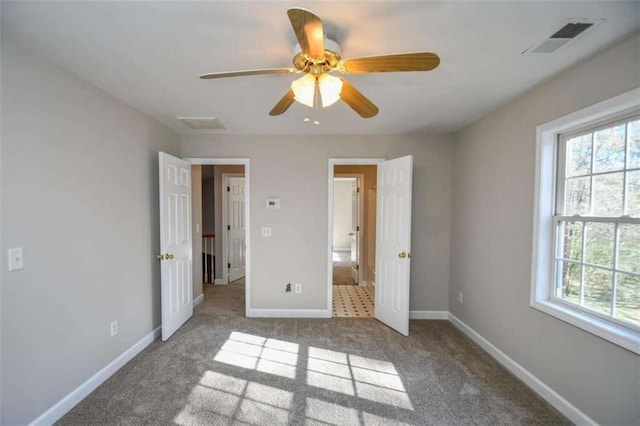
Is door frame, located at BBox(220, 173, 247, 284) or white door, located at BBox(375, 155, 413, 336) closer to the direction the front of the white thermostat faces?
the white door

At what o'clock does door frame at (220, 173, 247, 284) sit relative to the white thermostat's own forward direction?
The door frame is roughly at 5 o'clock from the white thermostat.

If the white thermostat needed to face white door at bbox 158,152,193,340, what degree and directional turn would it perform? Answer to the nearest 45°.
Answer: approximately 90° to its right

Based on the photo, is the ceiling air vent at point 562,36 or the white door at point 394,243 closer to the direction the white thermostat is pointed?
the ceiling air vent

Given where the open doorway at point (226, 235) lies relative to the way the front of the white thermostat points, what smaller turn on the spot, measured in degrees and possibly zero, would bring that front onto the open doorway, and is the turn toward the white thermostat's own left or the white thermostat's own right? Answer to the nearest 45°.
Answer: approximately 135° to the white thermostat's own right

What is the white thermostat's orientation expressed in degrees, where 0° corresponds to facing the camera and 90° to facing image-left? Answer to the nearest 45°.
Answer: approximately 0°

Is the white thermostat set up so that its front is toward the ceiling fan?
yes

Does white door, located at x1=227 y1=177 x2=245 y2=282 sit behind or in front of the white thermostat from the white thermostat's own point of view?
behind

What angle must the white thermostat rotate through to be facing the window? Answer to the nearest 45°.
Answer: approximately 45° to its left
